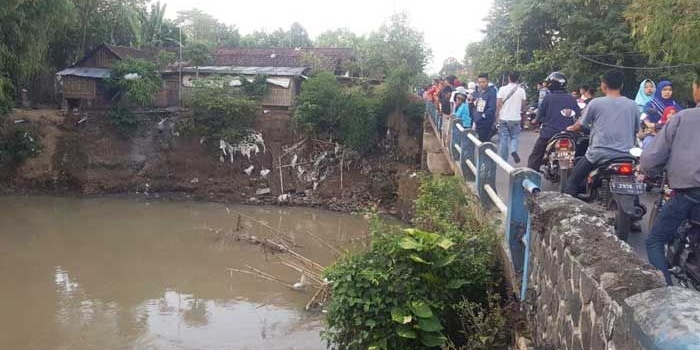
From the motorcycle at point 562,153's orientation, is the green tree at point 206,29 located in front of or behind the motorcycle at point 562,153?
in front

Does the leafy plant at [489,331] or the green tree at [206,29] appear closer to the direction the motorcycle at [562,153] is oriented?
the green tree

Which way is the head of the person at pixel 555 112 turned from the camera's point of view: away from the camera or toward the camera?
away from the camera

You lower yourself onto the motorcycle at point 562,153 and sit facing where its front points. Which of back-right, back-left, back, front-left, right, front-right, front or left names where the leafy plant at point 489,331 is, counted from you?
back

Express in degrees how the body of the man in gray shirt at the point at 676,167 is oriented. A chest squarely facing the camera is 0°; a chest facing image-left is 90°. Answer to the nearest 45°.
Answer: approximately 135°

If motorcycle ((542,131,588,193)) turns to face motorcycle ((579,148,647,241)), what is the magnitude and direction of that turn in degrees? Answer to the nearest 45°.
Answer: approximately 180°

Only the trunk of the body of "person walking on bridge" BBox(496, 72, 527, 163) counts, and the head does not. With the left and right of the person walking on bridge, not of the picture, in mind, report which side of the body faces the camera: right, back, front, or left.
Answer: back

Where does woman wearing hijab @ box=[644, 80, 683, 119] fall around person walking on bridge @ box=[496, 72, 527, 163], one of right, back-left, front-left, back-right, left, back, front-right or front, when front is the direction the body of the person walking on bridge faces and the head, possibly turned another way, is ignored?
back-right

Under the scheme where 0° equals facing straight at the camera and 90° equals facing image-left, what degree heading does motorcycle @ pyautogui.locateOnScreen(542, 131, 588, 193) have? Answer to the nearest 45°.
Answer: approximately 180°

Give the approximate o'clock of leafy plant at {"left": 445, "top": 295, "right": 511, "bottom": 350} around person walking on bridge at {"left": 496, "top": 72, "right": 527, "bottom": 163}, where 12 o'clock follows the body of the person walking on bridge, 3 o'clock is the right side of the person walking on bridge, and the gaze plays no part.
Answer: The leafy plant is roughly at 6 o'clock from the person walking on bridge.

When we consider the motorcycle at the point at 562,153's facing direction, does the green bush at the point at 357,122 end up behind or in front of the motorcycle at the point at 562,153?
in front

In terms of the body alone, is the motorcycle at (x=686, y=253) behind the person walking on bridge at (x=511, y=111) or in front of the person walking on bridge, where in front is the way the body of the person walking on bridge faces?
behind

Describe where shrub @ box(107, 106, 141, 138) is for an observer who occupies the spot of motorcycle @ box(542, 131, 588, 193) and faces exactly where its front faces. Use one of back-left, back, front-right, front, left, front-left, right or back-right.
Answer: front-left
